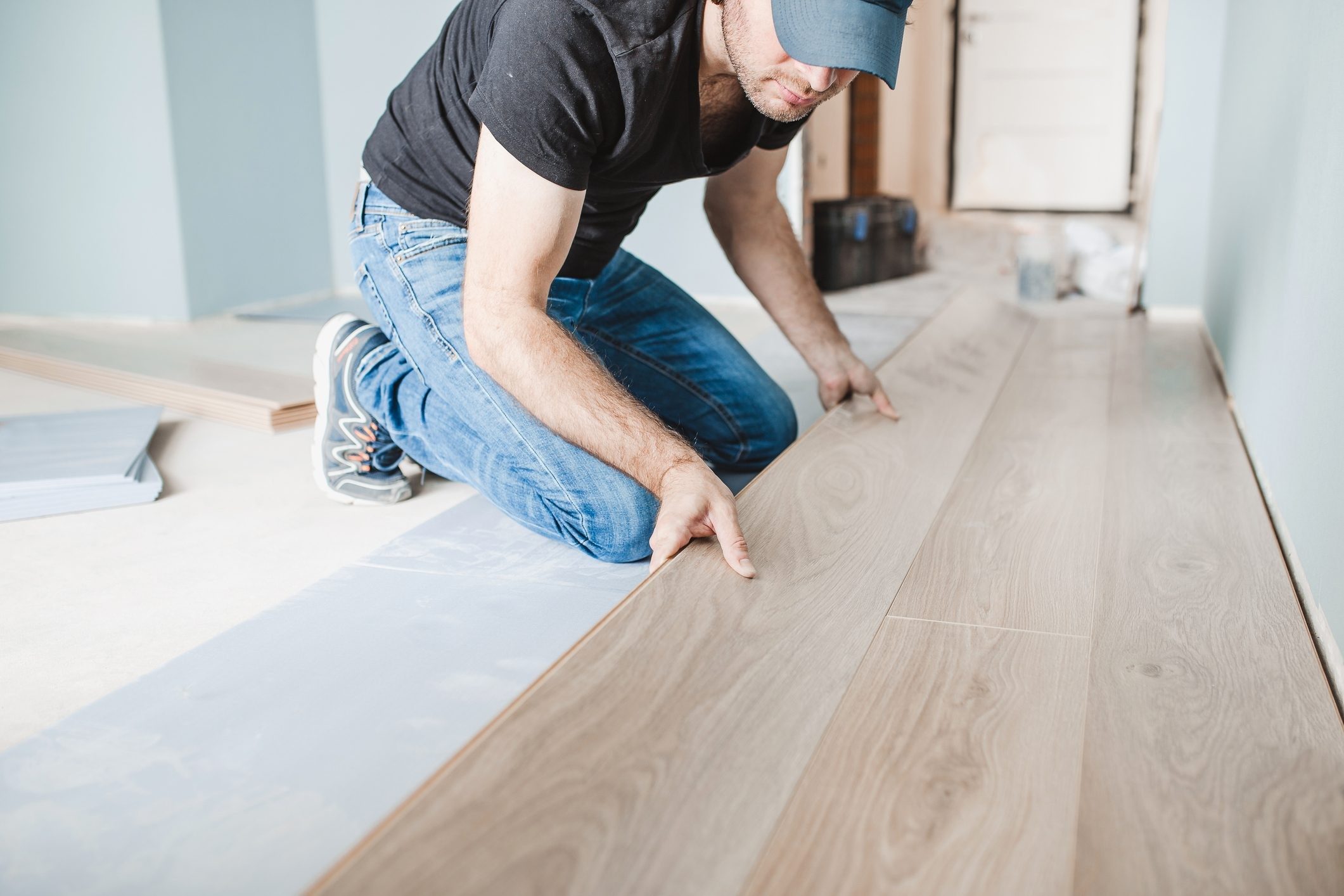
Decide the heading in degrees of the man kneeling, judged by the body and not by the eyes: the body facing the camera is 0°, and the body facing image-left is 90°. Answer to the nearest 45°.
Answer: approximately 315°

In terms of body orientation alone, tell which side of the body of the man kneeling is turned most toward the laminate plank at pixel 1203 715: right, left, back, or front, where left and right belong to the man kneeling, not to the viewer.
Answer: front

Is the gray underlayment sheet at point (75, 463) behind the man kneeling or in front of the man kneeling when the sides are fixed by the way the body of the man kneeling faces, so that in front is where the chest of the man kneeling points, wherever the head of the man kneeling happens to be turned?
behind

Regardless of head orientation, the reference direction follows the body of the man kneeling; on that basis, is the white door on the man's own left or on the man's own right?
on the man's own left

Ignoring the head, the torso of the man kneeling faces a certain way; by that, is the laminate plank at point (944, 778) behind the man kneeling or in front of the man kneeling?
in front
